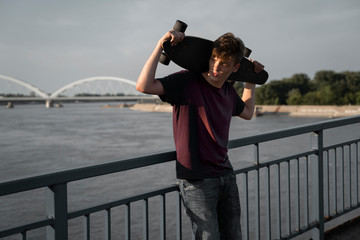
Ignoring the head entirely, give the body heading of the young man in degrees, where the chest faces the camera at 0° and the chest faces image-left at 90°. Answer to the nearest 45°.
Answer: approximately 315°
